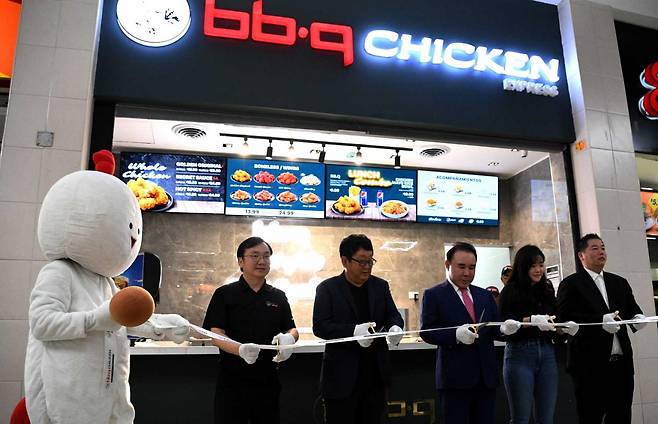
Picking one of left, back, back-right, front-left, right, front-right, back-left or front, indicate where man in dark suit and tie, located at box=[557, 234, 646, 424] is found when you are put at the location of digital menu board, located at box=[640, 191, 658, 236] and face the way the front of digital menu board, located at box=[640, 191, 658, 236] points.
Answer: front

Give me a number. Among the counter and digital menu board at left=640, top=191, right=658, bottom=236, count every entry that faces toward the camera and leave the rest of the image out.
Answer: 2

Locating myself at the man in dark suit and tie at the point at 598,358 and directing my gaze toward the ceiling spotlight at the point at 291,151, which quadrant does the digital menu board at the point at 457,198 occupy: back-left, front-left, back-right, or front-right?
front-right

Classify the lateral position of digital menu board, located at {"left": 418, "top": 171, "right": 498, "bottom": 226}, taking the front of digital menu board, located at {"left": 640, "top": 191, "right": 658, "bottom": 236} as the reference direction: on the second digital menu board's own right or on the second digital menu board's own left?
on the second digital menu board's own right

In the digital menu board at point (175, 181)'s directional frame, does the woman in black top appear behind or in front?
in front

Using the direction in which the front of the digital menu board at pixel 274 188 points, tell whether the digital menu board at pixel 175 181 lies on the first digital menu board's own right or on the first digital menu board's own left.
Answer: on the first digital menu board's own right

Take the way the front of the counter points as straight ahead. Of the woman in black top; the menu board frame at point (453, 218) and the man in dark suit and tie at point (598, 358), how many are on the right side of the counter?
0

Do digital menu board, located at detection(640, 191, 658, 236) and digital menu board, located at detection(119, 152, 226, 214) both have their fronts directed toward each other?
no

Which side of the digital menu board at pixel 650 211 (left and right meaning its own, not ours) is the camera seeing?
front

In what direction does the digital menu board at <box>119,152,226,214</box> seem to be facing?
toward the camera

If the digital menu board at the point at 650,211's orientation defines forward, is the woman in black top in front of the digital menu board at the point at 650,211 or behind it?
in front

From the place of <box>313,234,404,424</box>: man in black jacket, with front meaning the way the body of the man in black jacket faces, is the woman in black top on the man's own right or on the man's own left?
on the man's own left

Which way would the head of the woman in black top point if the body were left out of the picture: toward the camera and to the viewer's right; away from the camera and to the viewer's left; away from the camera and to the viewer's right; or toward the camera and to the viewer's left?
toward the camera and to the viewer's right

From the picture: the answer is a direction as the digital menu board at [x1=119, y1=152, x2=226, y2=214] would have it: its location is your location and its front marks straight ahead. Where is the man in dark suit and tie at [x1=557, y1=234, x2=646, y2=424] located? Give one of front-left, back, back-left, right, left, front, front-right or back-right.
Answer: front-left

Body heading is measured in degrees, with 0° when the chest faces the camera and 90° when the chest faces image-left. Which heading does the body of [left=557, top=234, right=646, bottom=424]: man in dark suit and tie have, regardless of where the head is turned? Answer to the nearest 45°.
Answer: approximately 315°

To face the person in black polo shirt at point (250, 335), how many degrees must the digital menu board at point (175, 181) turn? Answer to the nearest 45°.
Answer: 0° — it already faces them

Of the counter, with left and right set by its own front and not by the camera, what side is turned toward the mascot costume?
right

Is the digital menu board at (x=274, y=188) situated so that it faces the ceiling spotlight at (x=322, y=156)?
no

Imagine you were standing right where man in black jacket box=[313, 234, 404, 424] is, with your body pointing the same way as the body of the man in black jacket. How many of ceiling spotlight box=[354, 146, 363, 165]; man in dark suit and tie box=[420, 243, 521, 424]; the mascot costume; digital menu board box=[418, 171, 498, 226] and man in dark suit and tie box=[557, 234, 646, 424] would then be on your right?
1

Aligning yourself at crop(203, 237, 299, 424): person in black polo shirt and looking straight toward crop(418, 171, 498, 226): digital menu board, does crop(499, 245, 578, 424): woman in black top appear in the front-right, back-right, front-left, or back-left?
front-right

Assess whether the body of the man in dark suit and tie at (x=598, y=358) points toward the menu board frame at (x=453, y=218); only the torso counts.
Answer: no

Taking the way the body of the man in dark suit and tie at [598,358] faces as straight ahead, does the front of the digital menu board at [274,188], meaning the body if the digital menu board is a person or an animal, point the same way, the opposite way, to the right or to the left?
the same way
